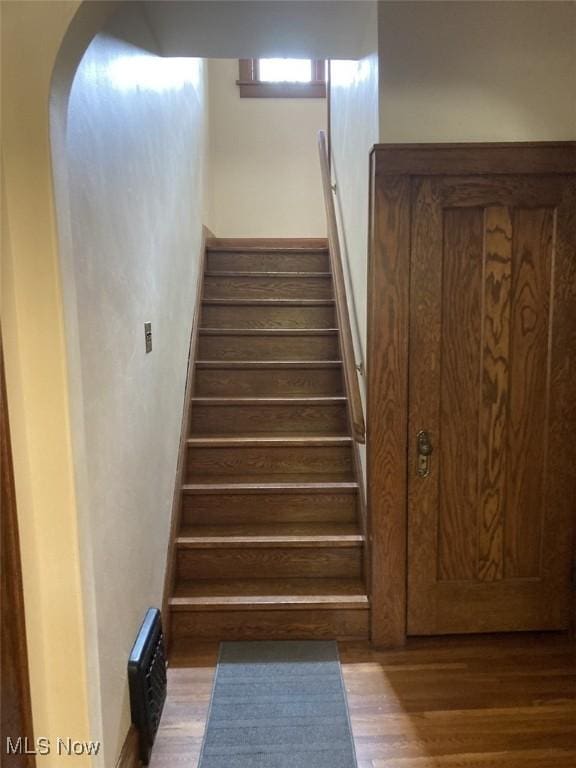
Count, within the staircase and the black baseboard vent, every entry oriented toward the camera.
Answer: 1

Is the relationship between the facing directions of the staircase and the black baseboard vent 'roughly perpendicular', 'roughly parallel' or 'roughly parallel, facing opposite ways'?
roughly perpendicular

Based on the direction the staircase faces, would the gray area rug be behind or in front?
in front

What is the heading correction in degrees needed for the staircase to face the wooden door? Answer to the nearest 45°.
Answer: approximately 45° to its left

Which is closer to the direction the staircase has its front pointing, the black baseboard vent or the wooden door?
the black baseboard vent

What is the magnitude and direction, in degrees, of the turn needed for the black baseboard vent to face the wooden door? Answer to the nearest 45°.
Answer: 0° — it already faces it

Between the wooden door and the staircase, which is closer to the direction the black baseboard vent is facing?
the wooden door

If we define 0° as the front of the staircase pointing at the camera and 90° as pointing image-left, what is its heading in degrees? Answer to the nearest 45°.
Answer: approximately 0°

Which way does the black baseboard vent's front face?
to the viewer's right
